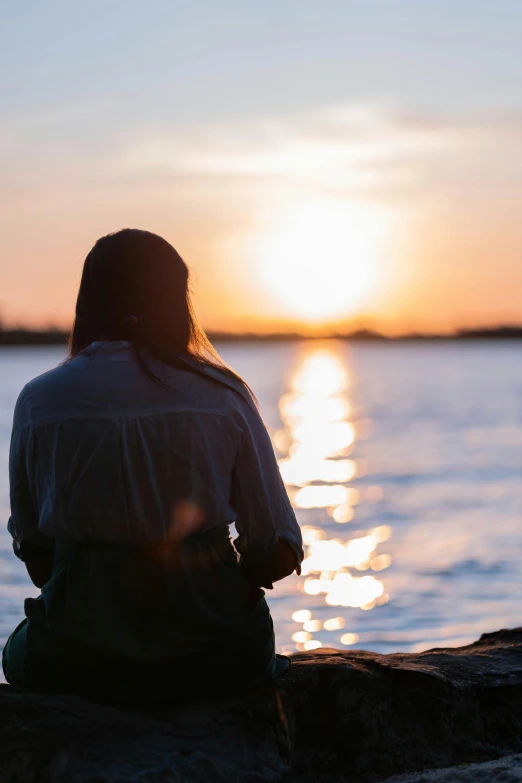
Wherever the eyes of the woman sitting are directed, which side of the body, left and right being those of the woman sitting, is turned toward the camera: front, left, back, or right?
back

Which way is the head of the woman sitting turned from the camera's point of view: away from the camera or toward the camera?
away from the camera
